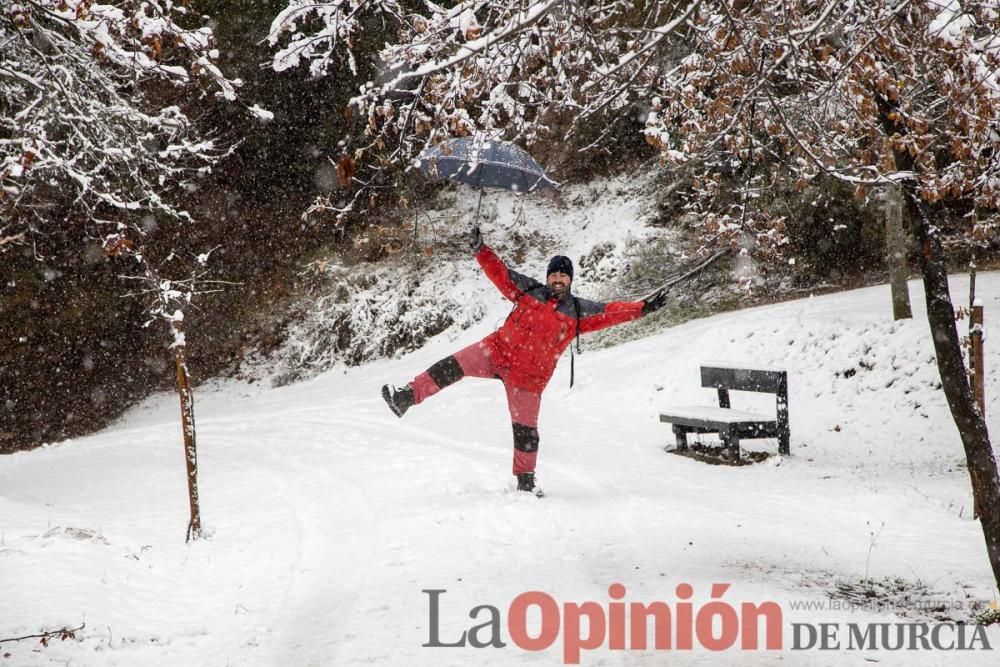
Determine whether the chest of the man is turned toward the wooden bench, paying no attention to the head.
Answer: no

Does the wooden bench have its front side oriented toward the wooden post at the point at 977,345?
no

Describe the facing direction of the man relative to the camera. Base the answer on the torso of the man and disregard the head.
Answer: toward the camera

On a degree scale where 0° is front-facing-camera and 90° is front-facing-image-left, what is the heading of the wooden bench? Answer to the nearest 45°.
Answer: approximately 45°

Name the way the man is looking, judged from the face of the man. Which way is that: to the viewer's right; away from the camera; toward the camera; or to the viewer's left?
toward the camera

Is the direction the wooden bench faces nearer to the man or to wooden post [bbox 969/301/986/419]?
the man

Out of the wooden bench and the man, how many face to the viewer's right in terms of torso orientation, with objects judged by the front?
0

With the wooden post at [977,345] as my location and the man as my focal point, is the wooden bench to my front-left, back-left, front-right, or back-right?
front-right

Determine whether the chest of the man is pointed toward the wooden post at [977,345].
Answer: no
